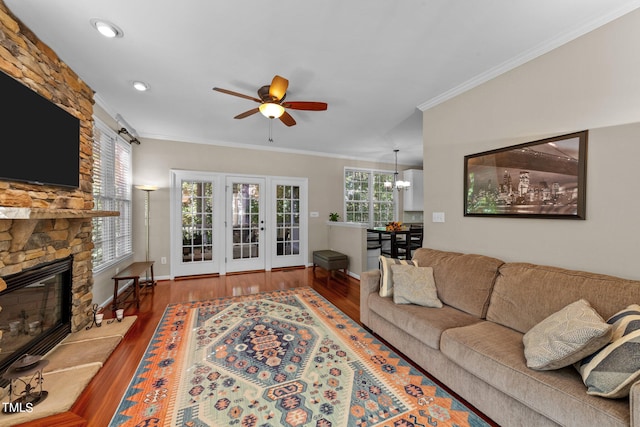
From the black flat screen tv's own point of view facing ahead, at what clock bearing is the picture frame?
The picture frame is roughly at 12 o'clock from the black flat screen tv.

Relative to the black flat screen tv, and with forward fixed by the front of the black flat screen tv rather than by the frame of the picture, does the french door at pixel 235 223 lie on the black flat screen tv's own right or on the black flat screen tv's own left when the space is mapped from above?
on the black flat screen tv's own left

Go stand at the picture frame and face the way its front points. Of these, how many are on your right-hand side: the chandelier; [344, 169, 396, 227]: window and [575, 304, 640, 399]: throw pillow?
2

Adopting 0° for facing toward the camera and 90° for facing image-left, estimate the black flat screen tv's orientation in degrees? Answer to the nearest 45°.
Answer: approximately 315°

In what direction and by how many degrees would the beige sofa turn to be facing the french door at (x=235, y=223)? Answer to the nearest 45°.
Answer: approximately 45° to its right

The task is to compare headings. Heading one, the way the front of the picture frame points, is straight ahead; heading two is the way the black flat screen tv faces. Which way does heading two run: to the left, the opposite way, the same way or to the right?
the opposite way

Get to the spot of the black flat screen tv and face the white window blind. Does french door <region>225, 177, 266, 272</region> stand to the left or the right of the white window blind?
right

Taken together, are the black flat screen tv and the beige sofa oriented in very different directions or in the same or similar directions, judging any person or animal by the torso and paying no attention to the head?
very different directions

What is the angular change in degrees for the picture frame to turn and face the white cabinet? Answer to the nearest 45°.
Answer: approximately 90° to its right

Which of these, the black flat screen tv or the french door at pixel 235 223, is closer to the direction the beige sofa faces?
the black flat screen tv

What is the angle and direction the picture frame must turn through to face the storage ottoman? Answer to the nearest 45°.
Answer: approximately 45° to its right
